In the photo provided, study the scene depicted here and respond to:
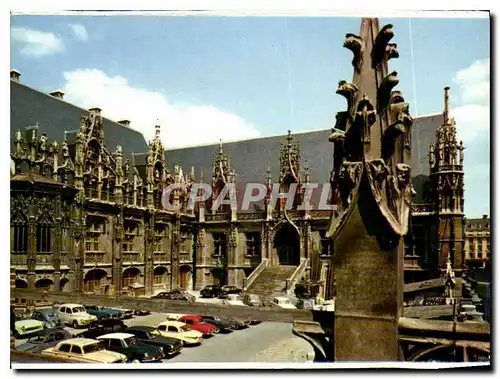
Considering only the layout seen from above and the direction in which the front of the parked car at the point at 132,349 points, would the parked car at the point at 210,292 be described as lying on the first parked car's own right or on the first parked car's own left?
on the first parked car's own left

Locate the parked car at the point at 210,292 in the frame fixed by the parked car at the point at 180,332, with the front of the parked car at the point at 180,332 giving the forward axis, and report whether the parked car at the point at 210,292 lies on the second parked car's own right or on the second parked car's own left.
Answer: on the second parked car's own left
